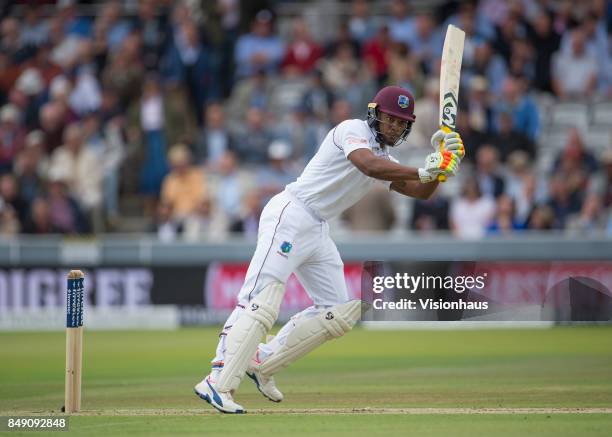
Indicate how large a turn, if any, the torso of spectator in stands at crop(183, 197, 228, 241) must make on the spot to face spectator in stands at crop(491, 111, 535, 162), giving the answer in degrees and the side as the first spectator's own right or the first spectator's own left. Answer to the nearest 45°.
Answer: approximately 90° to the first spectator's own left

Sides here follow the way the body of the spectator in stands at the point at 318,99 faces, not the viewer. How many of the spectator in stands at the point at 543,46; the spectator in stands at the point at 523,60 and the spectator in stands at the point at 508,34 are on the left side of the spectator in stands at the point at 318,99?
3

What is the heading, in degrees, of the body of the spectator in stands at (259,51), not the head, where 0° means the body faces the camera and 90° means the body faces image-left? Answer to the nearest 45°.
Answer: approximately 0°

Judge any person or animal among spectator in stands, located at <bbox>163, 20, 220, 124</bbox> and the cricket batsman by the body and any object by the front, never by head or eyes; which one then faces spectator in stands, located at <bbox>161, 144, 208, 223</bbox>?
spectator in stands, located at <bbox>163, 20, 220, 124</bbox>

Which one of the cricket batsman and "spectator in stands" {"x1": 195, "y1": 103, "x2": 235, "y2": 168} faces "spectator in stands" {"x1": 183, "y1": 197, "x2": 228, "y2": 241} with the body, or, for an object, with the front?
"spectator in stands" {"x1": 195, "y1": 103, "x2": 235, "y2": 168}

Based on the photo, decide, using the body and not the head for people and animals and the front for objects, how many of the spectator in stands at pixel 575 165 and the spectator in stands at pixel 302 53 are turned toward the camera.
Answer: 2

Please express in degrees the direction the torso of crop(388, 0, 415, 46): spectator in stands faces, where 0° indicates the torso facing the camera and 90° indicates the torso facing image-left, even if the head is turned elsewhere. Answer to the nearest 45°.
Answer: approximately 0°
